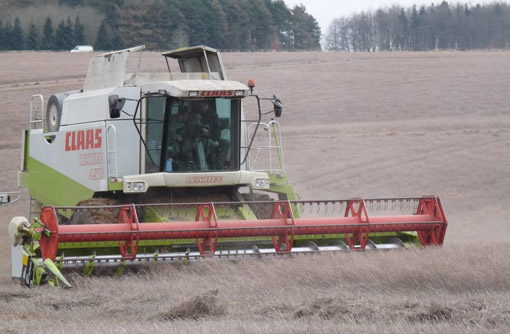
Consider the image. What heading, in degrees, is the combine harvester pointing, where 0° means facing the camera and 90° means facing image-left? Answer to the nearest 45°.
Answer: approximately 315°
